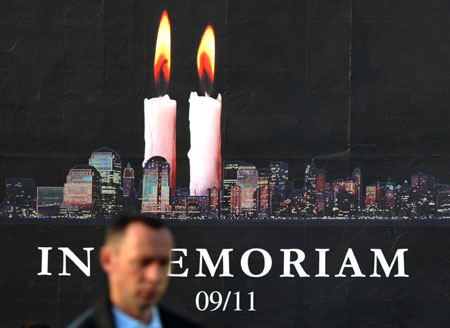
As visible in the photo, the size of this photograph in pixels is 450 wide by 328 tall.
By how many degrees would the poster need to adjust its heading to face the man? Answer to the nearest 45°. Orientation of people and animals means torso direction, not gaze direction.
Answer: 0° — it already faces them

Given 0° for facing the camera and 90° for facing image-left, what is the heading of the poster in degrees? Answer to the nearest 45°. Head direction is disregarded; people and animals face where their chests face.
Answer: approximately 0°

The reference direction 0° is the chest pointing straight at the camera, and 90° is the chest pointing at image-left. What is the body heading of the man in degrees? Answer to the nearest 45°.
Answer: approximately 315°
